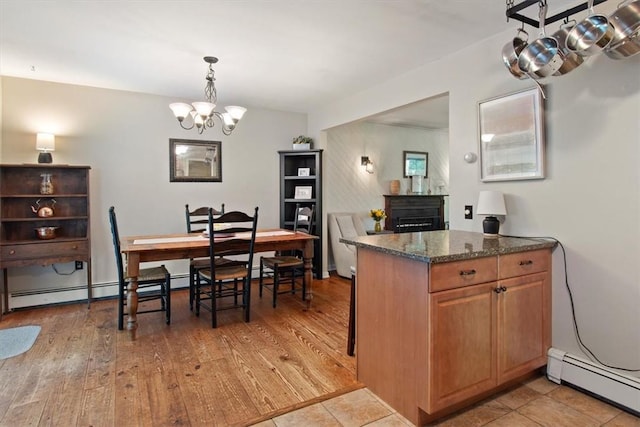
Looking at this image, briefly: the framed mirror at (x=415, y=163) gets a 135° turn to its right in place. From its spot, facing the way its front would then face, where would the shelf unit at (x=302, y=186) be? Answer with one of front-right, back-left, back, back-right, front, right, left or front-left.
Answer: left

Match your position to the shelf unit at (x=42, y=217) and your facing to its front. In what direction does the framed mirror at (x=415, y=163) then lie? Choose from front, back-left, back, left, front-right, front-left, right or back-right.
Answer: left

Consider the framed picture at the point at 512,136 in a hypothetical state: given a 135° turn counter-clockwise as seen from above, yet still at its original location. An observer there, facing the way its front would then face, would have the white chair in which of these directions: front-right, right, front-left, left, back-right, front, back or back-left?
back-left

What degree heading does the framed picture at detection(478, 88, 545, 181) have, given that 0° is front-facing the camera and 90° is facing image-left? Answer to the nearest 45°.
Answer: approximately 45°

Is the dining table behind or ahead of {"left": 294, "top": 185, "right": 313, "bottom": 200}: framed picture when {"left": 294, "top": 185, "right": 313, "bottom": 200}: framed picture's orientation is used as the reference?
ahead

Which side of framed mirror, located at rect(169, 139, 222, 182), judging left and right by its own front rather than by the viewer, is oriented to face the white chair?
left

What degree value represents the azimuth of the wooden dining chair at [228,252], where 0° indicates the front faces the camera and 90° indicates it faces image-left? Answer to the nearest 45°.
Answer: approximately 135°

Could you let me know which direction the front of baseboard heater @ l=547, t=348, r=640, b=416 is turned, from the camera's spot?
facing the viewer and to the left of the viewer

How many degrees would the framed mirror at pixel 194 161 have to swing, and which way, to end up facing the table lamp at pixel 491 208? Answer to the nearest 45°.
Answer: approximately 45° to its left

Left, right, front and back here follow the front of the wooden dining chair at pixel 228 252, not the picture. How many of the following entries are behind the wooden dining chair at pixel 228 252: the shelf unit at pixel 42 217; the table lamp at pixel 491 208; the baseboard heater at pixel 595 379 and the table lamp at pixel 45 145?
2

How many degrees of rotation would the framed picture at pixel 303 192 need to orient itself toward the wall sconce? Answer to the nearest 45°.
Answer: approximately 135° to its left

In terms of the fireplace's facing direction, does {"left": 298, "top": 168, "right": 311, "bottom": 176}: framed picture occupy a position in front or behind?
in front

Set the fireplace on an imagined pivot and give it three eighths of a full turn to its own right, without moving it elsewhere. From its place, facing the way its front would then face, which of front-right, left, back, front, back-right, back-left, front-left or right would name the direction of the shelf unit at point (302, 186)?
left
